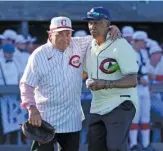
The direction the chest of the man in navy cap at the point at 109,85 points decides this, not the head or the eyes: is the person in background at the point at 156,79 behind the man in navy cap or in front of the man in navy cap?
behind

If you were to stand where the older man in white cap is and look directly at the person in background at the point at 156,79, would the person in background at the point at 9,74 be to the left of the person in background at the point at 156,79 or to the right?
left

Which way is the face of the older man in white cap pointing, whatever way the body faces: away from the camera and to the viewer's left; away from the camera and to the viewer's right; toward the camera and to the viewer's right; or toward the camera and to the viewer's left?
toward the camera and to the viewer's right

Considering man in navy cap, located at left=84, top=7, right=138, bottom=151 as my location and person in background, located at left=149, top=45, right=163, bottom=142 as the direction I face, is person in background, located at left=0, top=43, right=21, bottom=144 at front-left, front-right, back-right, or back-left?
front-left

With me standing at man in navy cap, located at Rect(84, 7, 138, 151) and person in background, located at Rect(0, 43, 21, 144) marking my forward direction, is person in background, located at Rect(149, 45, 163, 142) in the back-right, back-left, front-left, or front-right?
front-right

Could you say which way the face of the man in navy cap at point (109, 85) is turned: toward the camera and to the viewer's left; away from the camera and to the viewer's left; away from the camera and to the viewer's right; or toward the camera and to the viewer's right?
toward the camera and to the viewer's left

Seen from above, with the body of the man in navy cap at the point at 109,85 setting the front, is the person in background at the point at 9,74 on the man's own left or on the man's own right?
on the man's own right

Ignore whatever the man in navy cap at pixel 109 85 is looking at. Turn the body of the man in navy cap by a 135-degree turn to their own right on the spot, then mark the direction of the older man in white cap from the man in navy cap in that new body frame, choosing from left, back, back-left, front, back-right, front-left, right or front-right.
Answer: left

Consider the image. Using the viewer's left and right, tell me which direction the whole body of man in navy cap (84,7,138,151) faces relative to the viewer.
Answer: facing the viewer and to the left of the viewer
